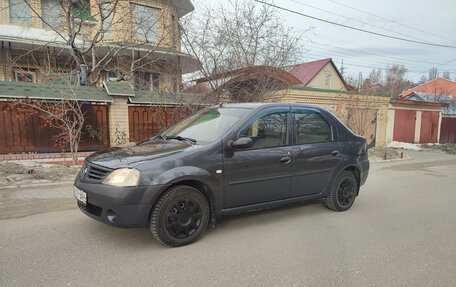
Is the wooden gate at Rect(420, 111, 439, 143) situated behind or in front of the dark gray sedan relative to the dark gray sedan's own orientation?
behind

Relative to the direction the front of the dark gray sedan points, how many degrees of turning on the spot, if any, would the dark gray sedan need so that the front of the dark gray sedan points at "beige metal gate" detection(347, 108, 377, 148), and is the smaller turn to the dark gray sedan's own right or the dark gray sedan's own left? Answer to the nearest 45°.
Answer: approximately 180°

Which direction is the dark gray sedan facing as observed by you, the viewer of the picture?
facing the viewer and to the left of the viewer

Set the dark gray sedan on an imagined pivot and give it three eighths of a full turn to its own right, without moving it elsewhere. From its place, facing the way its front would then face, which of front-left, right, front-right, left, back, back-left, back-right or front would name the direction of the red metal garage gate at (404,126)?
front-right

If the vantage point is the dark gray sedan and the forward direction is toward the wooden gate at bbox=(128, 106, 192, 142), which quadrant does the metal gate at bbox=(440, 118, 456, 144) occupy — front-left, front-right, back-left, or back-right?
front-right

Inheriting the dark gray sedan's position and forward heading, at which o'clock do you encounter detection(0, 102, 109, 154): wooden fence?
The wooden fence is roughly at 3 o'clock from the dark gray sedan.

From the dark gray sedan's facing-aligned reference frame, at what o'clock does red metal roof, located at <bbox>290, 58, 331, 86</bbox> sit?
The red metal roof is roughly at 5 o'clock from the dark gray sedan.

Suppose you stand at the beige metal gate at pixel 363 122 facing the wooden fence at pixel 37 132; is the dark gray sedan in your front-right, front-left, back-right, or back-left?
front-left

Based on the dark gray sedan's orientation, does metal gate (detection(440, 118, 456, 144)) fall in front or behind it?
behind

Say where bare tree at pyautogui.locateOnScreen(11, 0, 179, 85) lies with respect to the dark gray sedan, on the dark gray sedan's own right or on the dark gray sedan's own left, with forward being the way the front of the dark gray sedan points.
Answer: on the dark gray sedan's own right
